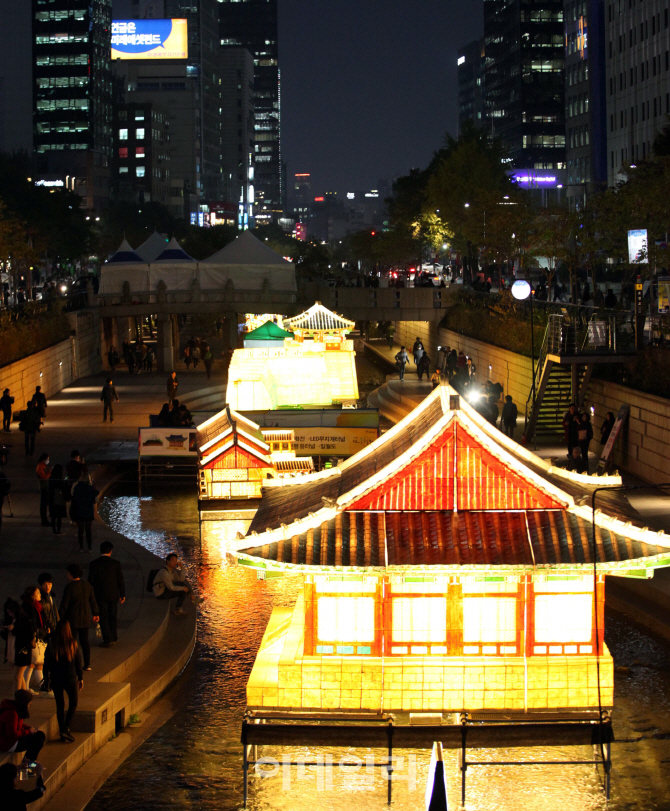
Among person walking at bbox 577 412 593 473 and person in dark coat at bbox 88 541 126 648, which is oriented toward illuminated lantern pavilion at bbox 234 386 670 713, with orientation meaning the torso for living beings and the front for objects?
the person walking

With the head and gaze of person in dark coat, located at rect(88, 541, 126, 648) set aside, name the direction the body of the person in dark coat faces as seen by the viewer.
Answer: away from the camera

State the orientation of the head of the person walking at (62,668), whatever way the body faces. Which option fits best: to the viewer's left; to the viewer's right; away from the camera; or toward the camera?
away from the camera

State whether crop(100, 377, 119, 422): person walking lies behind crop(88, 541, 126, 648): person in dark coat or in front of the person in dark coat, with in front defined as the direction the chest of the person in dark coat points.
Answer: in front

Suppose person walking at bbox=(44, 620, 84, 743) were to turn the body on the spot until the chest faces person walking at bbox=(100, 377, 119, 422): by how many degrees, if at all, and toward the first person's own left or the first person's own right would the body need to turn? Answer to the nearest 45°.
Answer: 0° — they already face them

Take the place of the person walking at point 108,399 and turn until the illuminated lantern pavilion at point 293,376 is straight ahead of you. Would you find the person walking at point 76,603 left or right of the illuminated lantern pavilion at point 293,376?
right

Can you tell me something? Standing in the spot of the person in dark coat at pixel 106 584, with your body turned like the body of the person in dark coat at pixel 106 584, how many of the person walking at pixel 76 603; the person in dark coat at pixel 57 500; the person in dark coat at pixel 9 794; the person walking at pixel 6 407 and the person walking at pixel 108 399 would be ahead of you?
3

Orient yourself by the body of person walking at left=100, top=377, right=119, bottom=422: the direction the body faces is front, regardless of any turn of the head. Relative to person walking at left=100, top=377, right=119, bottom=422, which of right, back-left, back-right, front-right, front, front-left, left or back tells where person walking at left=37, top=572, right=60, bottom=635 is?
back

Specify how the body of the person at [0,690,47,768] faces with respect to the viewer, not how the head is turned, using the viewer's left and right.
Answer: facing to the right of the viewer
